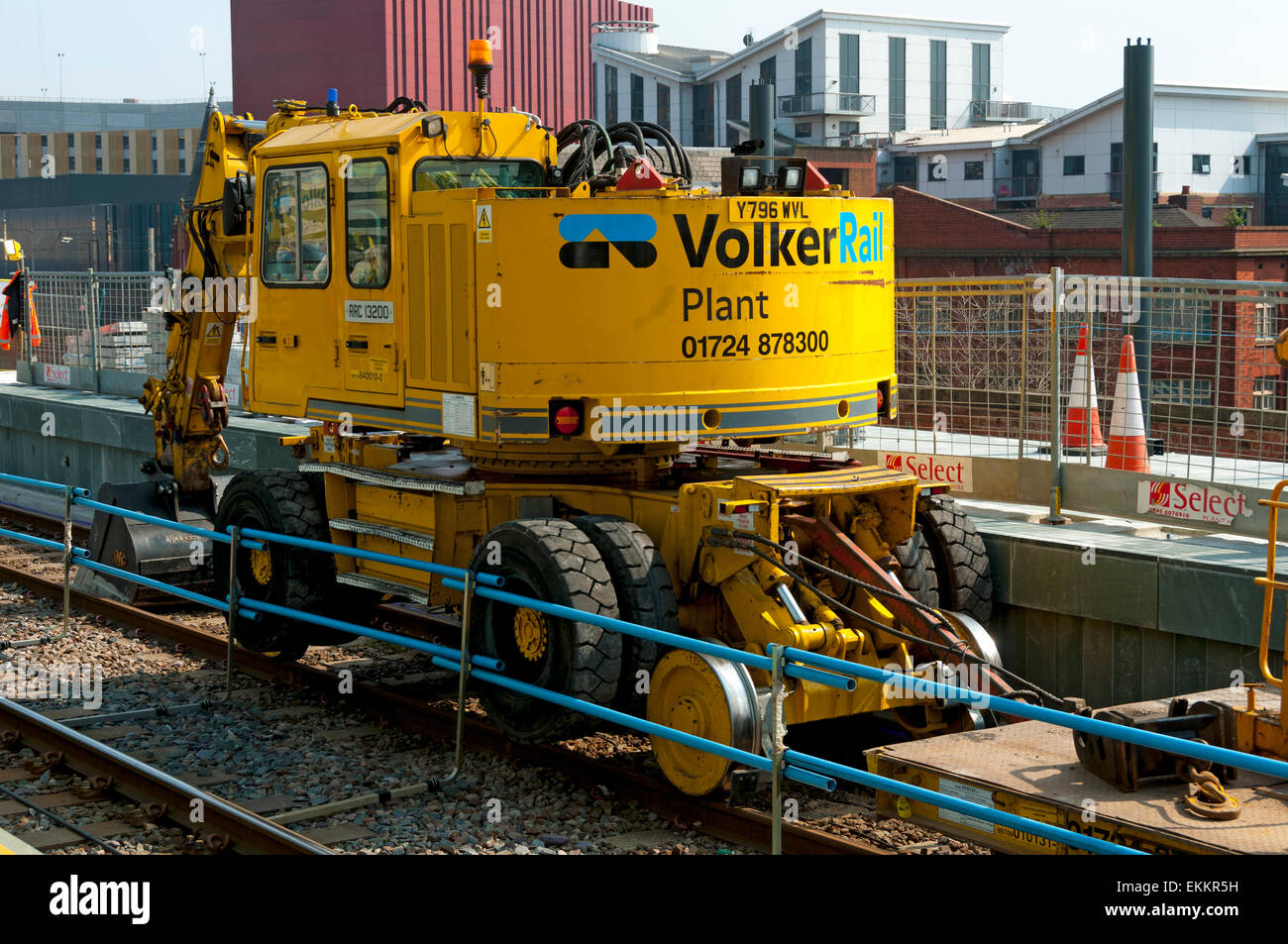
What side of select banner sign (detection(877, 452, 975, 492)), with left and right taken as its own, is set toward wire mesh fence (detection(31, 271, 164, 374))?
right

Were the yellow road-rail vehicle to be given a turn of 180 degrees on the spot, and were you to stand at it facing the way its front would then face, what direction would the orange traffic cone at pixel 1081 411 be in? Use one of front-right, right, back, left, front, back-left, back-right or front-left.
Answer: left

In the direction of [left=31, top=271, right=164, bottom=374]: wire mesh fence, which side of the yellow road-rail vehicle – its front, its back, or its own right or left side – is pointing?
front

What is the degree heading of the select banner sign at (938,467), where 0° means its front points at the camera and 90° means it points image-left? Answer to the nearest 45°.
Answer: approximately 45°

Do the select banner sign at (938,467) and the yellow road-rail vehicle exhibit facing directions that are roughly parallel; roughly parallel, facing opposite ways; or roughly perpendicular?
roughly perpendicular

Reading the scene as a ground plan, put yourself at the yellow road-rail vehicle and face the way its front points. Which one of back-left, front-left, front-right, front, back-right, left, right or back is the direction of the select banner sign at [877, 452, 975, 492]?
right

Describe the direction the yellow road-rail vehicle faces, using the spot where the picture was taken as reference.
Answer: facing away from the viewer and to the left of the viewer

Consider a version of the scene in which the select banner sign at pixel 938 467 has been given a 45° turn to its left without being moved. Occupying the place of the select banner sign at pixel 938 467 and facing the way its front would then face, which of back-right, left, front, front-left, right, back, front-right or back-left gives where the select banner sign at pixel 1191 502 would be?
front-left

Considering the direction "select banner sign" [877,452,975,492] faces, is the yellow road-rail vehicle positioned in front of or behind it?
in front

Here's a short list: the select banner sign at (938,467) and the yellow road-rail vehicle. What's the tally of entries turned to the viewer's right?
0

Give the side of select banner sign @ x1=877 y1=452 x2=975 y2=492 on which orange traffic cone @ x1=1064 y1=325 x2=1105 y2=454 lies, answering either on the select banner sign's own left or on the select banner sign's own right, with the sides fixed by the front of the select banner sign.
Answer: on the select banner sign's own left
